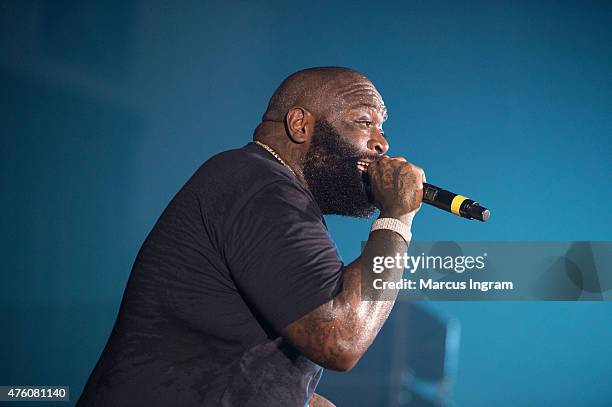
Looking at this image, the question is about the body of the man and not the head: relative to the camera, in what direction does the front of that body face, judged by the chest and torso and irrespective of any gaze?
to the viewer's right

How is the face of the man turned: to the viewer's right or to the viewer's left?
to the viewer's right
